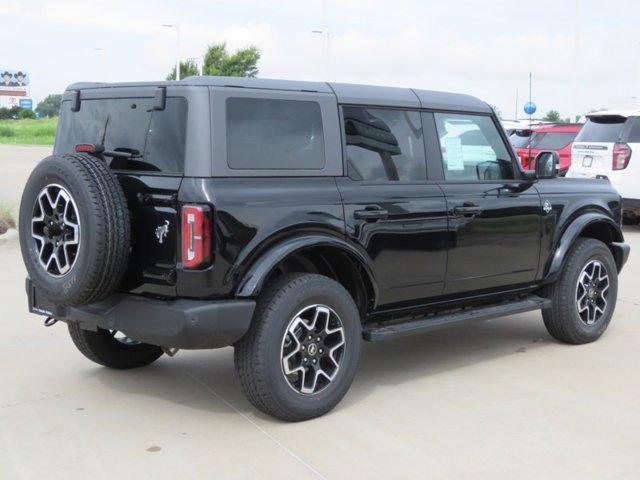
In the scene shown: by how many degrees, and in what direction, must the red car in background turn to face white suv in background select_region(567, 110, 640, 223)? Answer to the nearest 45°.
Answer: approximately 135° to its right

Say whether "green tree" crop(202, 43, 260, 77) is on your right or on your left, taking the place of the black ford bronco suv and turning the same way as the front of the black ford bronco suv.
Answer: on your left

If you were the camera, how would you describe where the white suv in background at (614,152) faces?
facing away from the viewer and to the right of the viewer

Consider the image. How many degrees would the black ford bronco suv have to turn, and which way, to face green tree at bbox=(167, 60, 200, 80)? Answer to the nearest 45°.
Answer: approximately 45° to its left

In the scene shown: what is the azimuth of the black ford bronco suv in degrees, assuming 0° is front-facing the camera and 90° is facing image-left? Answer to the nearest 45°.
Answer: approximately 225°

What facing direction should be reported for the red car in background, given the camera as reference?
facing away from the viewer and to the right of the viewer

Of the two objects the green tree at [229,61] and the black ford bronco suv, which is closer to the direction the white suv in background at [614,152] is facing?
the green tree

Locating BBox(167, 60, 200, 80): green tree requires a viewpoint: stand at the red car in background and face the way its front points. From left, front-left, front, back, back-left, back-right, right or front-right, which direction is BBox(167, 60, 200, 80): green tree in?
left

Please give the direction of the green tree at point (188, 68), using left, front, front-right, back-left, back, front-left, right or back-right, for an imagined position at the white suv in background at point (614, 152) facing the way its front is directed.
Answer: left
